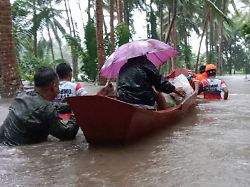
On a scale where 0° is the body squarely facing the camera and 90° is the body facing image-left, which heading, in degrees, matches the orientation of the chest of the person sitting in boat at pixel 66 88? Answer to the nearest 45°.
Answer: approximately 225°

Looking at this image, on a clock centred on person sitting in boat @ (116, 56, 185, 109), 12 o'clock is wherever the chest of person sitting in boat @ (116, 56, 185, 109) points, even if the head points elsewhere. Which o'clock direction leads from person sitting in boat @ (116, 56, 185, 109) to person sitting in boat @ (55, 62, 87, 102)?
person sitting in boat @ (55, 62, 87, 102) is roughly at 8 o'clock from person sitting in boat @ (116, 56, 185, 109).

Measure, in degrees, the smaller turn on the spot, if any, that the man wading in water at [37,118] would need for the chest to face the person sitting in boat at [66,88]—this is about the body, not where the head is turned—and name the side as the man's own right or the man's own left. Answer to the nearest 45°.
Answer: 0° — they already face them

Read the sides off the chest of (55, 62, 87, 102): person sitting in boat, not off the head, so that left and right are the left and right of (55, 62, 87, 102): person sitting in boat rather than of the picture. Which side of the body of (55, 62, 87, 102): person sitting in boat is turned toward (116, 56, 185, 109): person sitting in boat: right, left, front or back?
right

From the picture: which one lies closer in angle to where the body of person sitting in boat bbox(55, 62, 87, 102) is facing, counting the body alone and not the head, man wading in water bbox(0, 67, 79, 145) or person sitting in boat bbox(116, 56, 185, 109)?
the person sitting in boat

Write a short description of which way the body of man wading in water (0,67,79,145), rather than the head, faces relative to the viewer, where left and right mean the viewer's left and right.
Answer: facing away from the viewer and to the right of the viewer
